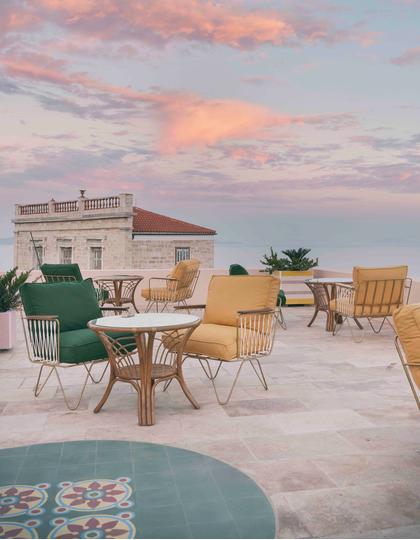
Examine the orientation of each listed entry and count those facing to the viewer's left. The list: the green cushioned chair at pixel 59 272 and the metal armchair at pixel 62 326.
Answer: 0

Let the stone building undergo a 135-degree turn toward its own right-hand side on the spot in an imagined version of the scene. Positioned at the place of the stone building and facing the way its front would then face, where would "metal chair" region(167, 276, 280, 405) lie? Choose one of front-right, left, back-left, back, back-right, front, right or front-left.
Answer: back

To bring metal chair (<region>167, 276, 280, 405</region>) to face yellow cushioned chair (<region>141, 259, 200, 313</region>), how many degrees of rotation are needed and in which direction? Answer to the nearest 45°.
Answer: approximately 135° to its right

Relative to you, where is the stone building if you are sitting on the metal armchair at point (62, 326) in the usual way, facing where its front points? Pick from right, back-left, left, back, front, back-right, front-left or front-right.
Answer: back-left

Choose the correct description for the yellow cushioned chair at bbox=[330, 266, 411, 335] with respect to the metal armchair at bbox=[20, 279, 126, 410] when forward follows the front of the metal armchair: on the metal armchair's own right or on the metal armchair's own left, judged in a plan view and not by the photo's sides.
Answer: on the metal armchair's own left

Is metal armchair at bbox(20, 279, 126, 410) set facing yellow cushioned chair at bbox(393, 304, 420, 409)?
yes

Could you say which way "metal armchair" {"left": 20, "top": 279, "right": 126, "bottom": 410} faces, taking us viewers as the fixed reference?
facing the viewer and to the right of the viewer

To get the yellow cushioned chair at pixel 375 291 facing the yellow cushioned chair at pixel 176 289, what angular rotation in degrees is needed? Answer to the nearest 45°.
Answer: approximately 45° to its left

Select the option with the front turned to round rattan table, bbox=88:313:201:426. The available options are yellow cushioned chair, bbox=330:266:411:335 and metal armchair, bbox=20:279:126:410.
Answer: the metal armchair

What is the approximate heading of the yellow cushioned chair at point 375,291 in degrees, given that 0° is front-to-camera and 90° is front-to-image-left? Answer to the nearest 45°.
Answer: approximately 135°

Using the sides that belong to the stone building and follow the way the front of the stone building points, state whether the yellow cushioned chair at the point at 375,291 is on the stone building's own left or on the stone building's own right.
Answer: on the stone building's own left

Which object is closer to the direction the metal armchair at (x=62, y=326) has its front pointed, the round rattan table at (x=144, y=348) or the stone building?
the round rattan table

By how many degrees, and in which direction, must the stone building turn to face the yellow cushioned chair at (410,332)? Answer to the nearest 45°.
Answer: approximately 45° to its left

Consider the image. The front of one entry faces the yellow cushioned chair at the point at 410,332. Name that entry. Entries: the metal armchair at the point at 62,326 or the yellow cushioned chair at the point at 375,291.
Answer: the metal armchair

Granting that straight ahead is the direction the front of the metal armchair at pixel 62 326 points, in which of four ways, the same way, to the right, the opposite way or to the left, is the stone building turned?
to the right

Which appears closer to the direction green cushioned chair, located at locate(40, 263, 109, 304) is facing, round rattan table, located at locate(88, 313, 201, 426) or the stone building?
the round rattan table
